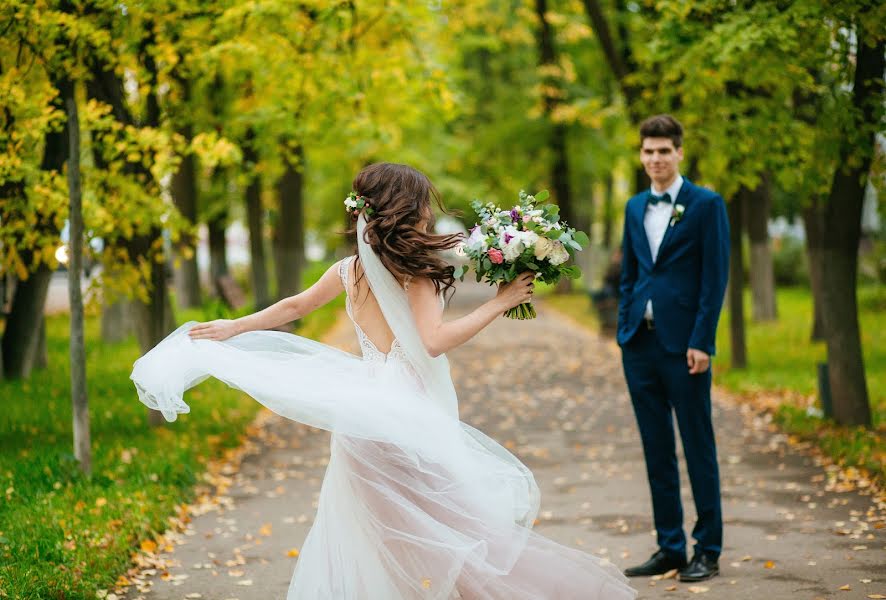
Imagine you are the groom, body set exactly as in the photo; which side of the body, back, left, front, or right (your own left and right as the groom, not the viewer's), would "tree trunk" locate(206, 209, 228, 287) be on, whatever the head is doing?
right

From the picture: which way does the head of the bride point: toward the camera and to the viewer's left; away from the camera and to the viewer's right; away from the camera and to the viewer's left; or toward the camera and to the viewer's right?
away from the camera and to the viewer's right

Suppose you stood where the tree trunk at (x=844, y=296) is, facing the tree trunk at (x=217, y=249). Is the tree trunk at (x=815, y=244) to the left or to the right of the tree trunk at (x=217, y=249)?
right

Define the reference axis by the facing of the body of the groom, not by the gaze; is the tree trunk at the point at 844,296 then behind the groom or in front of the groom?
behind

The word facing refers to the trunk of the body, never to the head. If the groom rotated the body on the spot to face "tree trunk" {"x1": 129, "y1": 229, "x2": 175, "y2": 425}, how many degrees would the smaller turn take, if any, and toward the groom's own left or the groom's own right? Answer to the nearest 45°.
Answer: approximately 90° to the groom's own right

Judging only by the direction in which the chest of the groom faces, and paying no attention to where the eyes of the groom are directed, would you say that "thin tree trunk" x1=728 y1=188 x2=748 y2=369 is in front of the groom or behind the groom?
behind

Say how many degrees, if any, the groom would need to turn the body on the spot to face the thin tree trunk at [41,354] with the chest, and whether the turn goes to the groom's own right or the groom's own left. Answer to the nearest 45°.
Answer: approximately 90° to the groom's own right

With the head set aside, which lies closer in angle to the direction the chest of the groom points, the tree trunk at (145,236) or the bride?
the bride

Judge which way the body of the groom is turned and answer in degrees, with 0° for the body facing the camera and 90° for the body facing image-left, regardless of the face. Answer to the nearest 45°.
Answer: approximately 45°

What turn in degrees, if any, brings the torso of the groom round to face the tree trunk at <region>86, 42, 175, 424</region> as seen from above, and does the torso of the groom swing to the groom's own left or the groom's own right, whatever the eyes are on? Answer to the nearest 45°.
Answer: approximately 90° to the groom's own right

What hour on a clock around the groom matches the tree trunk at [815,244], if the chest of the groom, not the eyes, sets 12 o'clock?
The tree trunk is roughly at 5 o'clock from the groom.

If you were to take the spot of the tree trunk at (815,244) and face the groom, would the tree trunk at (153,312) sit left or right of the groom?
right
